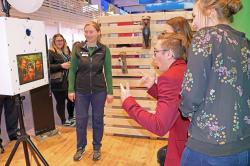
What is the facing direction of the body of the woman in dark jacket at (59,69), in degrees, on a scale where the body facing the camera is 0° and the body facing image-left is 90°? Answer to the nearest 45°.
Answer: approximately 315°

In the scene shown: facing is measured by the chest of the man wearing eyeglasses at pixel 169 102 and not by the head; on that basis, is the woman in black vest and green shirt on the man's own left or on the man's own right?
on the man's own right

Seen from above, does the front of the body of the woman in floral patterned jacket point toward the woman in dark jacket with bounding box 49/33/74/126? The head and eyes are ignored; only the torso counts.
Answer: yes

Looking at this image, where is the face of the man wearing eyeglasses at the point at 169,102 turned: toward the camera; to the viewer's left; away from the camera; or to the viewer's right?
to the viewer's left

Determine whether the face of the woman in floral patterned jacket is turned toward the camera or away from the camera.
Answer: away from the camera

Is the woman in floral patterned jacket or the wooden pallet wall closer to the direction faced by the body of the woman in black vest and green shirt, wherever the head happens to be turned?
the woman in floral patterned jacket

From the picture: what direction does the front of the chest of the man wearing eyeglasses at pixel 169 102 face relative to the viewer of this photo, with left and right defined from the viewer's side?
facing to the left of the viewer

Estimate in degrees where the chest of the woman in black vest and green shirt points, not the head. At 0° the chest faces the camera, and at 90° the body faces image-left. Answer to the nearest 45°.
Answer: approximately 0°

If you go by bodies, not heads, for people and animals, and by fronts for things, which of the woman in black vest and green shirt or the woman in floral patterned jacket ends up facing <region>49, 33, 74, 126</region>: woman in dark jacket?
the woman in floral patterned jacket

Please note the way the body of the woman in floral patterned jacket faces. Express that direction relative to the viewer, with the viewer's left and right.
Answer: facing away from the viewer and to the left of the viewer
